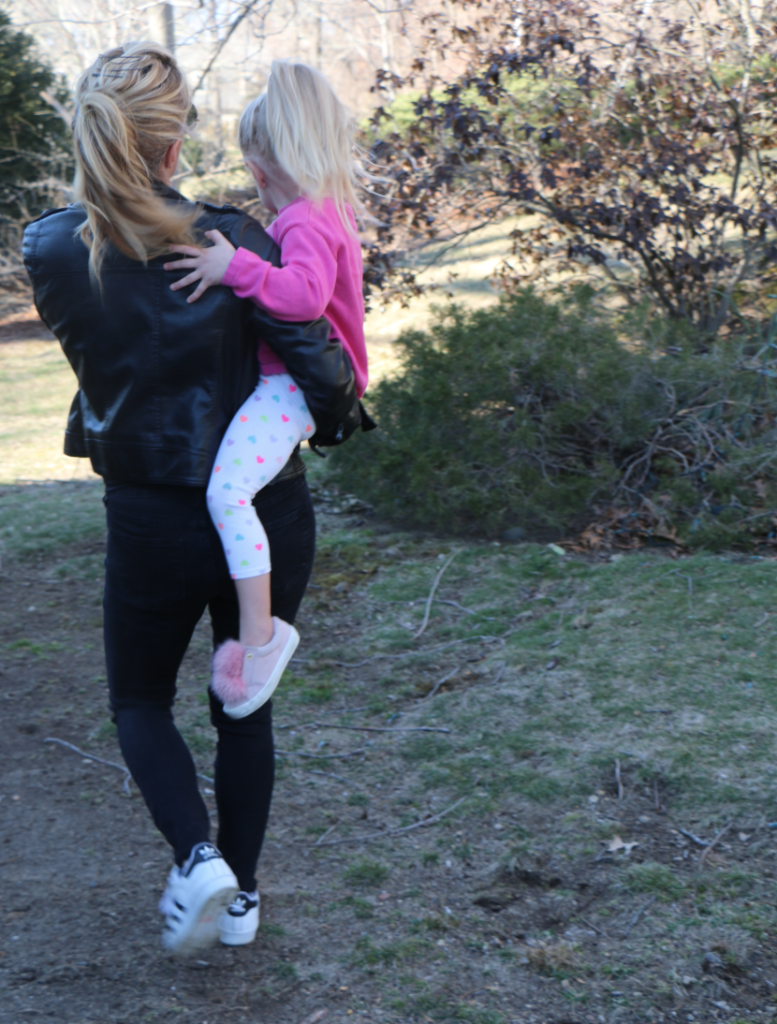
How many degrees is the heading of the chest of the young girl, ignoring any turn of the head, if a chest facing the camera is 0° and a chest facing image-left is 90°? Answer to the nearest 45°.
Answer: approximately 90°

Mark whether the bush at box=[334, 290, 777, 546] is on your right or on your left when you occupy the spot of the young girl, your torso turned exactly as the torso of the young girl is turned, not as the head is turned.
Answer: on your right

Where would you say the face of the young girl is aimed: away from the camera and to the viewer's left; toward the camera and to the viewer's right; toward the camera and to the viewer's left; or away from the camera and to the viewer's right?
away from the camera and to the viewer's left
